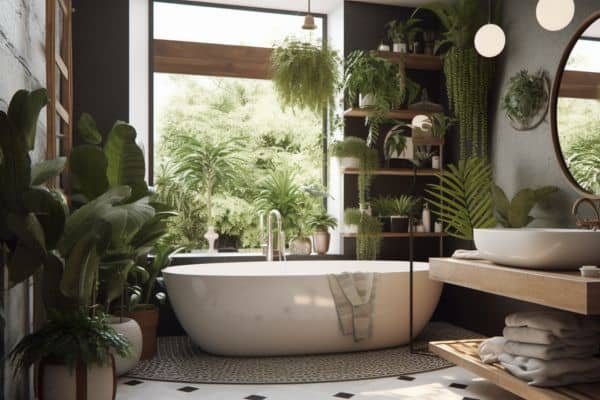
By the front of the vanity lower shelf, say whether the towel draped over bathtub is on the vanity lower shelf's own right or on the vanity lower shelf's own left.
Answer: on the vanity lower shelf's own right

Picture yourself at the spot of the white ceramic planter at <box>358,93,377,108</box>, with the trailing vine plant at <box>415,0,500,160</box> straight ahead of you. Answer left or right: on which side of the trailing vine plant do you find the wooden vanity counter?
right

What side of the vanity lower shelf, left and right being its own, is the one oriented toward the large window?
right

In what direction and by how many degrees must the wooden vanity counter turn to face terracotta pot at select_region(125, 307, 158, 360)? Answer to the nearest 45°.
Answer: approximately 45° to its right

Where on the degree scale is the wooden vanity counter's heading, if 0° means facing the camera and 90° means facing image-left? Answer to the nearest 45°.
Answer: approximately 45°

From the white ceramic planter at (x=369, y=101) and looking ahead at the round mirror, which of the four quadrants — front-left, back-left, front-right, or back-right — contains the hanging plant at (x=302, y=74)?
back-right

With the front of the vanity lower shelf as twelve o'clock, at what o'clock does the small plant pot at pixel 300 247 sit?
The small plant pot is roughly at 3 o'clock from the vanity lower shelf.

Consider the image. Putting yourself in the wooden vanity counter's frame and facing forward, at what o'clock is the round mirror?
The round mirror is roughly at 5 o'clock from the wooden vanity counter.

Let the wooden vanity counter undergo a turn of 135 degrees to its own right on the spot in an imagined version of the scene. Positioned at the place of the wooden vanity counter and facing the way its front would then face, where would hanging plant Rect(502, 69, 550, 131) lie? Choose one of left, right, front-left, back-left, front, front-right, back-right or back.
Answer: front

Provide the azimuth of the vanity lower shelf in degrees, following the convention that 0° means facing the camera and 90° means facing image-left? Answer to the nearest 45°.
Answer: approximately 45°
